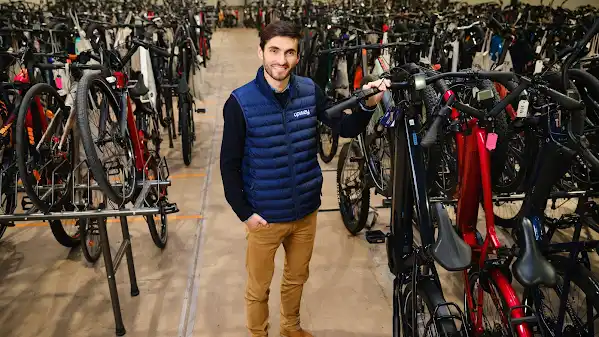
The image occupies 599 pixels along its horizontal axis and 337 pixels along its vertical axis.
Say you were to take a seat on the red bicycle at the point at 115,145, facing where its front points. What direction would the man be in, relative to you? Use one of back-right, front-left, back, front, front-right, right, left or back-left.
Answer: left

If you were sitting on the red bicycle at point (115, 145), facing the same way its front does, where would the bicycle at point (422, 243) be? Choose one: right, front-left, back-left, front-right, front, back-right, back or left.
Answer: left

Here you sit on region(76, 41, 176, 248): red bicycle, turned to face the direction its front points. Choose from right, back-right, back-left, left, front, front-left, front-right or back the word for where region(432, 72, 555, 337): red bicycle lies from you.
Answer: left

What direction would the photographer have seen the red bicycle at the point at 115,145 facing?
facing the viewer and to the left of the viewer
